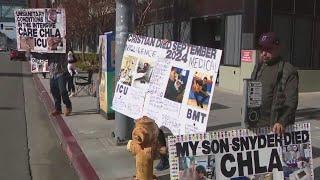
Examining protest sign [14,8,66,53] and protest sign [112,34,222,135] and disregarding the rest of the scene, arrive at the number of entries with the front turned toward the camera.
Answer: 2

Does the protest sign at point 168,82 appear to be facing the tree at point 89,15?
no

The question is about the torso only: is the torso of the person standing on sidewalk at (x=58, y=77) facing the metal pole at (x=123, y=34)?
no

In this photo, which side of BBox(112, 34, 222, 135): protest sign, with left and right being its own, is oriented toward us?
front

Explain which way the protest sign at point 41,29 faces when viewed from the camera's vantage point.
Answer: facing the viewer

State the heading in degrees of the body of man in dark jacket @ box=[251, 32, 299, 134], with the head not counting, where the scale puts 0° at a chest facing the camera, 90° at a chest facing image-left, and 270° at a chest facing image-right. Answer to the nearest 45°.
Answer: approximately 45°

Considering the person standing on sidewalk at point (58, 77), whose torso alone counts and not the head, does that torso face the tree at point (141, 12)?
no

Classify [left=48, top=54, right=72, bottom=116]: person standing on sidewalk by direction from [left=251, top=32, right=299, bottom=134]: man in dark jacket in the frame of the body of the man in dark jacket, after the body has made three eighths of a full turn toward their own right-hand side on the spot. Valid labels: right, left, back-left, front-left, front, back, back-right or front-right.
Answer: front-left

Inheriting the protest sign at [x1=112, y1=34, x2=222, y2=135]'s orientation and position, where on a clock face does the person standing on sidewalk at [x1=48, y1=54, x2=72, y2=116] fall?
The person standing on sidewalk is roughly at 5 o'clock from the protest sign.

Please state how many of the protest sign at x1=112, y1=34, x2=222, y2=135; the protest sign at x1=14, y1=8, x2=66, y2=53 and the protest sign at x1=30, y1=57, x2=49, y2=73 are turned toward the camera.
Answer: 3

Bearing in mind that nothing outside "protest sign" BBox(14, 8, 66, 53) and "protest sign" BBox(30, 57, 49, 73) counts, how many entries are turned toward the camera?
2

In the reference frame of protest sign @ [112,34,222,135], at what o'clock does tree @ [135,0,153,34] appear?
The tree is roughly at 6 o'clock from the protest sign.

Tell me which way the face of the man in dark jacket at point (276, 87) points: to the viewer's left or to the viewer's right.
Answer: to the viewer's left
